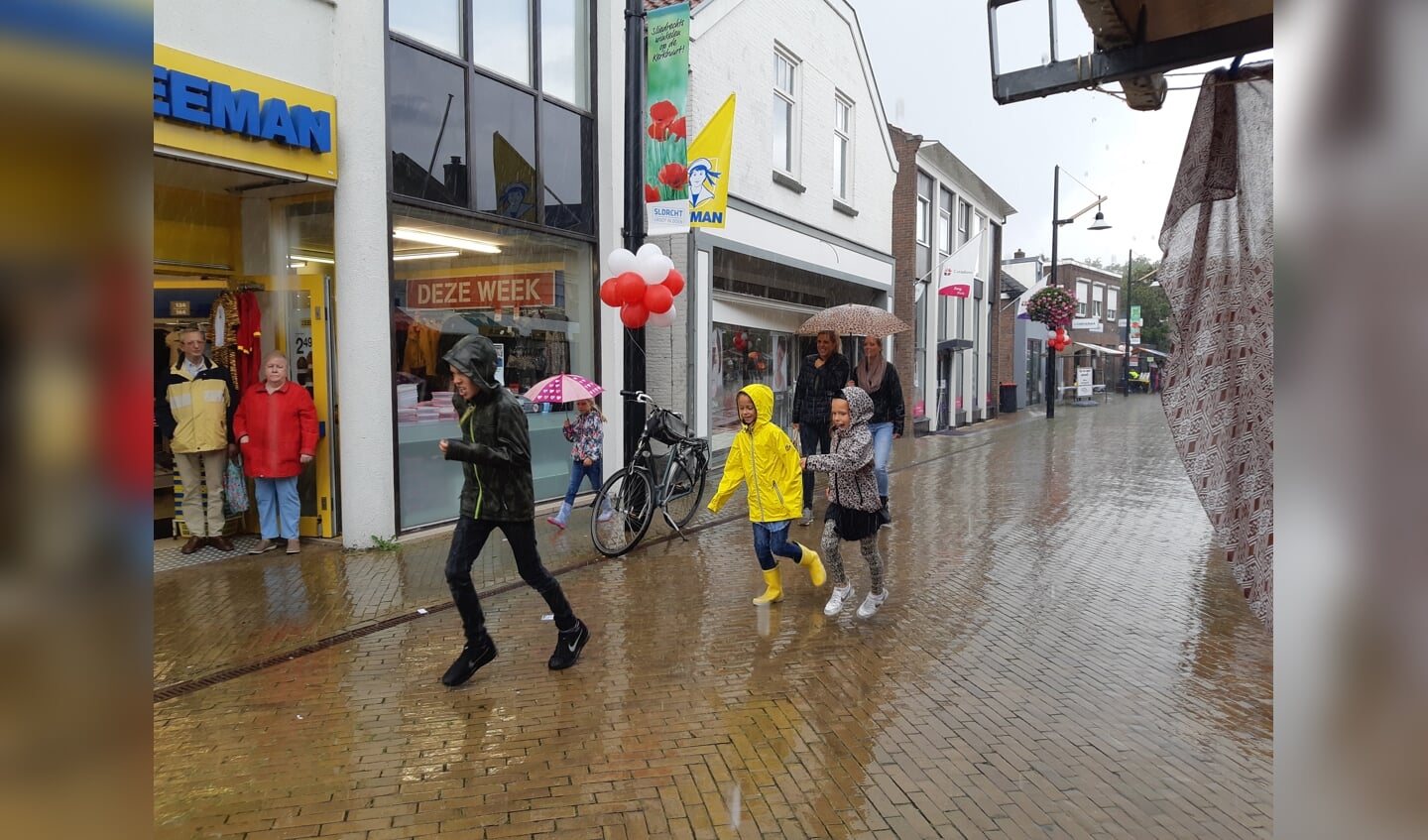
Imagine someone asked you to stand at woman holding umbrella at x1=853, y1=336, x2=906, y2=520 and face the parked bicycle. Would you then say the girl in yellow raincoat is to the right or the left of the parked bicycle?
left

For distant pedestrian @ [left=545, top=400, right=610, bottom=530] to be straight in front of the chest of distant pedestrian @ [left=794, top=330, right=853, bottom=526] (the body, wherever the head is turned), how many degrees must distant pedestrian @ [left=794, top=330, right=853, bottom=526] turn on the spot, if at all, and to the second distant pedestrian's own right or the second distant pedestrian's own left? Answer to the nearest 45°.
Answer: approximately 90° to the second distant pedestrian's own right

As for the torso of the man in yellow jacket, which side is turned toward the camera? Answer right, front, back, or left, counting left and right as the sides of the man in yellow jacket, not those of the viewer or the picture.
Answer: front

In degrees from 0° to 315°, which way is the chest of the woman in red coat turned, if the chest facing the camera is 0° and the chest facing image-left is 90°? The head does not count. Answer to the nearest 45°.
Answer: approximately 0°

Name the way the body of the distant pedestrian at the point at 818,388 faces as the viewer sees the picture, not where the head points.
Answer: toward the camera

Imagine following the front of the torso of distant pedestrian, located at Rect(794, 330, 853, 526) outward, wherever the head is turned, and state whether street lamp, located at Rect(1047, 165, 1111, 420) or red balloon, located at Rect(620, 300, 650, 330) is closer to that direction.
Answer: the red balloon

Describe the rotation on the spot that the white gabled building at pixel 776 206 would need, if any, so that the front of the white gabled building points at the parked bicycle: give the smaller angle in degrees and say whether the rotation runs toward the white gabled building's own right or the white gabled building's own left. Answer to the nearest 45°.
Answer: approximately 45° to the white gabled building's own right

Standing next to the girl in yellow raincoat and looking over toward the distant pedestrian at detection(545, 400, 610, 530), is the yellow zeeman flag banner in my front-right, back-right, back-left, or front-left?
front-right

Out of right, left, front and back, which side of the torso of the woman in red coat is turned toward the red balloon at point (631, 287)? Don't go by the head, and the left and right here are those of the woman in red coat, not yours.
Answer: left

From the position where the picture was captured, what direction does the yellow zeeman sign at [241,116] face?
facing the viewer and to the right of the viewer

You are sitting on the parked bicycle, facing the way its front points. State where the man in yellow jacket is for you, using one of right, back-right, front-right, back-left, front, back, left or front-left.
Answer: front-right

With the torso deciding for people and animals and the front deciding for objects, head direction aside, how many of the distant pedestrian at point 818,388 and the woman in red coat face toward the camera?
2

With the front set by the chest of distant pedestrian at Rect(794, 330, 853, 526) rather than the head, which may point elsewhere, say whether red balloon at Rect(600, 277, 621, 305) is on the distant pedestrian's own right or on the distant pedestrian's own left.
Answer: on the distant pedestrian's own right
